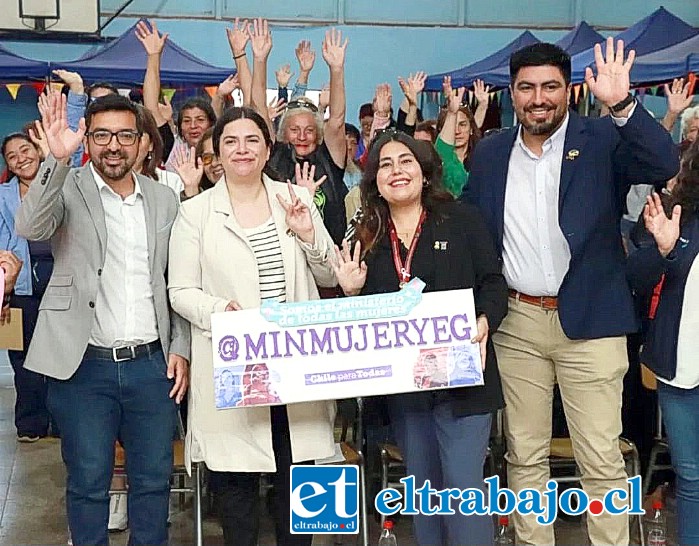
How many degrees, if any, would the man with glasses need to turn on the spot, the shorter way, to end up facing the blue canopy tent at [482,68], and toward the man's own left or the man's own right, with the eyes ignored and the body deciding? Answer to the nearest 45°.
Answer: approximately 135° to the man's own left

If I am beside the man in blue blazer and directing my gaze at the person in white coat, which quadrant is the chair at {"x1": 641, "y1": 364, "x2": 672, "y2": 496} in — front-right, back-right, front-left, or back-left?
back-right

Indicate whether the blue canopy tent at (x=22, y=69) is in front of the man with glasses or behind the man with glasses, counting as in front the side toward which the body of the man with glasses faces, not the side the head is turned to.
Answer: behind

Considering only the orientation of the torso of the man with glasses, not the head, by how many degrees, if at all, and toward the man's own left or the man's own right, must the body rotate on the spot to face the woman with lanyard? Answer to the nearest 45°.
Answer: approximately 90° to the man's own left

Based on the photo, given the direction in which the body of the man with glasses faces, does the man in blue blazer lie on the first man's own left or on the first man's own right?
on the first man's own left

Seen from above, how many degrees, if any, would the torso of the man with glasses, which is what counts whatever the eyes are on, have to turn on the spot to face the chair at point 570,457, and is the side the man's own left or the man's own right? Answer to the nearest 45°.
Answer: approximately 90° to the man's own left

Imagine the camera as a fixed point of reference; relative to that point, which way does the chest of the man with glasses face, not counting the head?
toward the camera

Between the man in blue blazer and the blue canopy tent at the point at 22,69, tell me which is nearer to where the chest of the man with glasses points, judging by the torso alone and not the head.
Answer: the man in blue blazer

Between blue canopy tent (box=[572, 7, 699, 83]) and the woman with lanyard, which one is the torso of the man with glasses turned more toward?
the woman with lanyard
